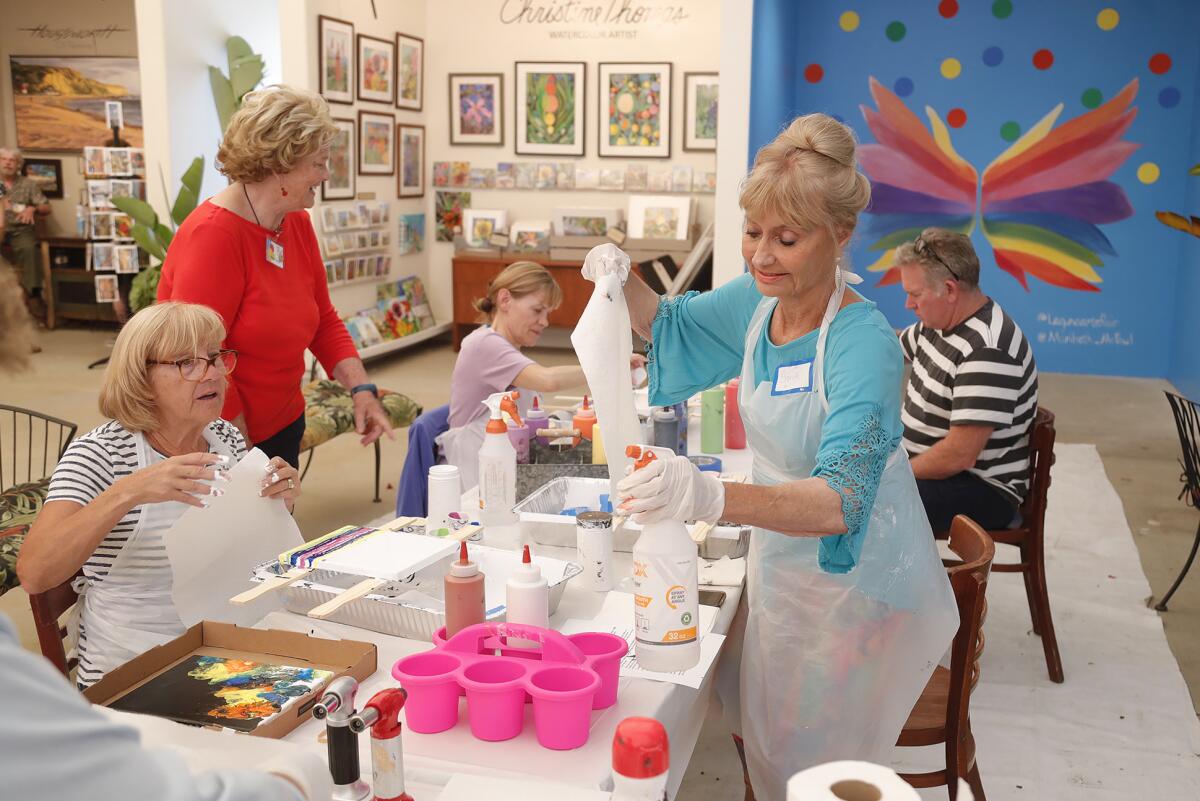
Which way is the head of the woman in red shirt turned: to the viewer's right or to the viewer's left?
to the viewer's right

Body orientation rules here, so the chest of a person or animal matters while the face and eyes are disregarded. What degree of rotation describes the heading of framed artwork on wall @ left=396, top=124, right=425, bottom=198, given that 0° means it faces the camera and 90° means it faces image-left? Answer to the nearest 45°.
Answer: approximately 315°

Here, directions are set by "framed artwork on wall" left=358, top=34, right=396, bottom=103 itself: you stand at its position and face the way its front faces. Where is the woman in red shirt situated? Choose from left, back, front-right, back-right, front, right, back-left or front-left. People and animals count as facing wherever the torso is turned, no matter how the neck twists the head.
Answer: front-right

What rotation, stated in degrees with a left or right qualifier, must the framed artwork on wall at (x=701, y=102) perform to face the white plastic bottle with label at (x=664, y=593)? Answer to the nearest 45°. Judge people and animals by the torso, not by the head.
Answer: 0° — it already faces it

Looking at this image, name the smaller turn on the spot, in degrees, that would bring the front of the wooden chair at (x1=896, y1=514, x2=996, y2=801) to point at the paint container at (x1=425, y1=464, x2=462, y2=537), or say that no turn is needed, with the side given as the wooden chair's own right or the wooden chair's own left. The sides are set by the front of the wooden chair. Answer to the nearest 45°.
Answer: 0° — it already faces it

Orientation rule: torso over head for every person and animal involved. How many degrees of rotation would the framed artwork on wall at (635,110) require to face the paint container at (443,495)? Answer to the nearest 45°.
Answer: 0° — it already faces it

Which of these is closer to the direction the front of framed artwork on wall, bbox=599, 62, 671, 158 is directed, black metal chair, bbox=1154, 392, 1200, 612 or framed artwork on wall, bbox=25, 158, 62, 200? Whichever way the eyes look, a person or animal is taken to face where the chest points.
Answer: the black metal chair

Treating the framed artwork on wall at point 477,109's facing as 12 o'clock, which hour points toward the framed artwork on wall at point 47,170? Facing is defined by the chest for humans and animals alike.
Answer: the framed artwork on wall at point 47,170 is roughly at 4 o'clock from the framed artwork on wall at point 477,109.

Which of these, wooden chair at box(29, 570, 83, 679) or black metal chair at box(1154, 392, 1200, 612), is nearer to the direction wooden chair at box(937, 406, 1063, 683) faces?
the wooden chair

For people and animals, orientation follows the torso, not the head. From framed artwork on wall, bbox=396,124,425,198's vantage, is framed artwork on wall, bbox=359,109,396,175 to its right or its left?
on its right

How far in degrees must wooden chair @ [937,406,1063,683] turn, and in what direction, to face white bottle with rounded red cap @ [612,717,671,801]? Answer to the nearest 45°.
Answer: approximately 90° to its left

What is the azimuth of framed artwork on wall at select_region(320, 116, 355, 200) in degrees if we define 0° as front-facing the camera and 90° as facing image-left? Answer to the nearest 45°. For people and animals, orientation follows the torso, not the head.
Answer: approximately 315°

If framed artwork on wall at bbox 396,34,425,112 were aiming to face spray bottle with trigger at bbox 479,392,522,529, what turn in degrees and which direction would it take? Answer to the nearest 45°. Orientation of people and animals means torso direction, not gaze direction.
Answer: approximately 45° to its right

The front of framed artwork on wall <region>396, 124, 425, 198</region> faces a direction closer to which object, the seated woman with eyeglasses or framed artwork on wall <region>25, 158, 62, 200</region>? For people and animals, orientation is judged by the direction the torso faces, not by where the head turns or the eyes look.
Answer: the seated woman with eyeglasses
